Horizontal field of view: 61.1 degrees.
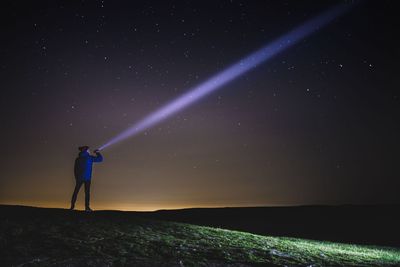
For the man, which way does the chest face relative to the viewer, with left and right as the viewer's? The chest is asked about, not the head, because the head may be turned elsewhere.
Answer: facing away from the viewer and to the right of the viewer
